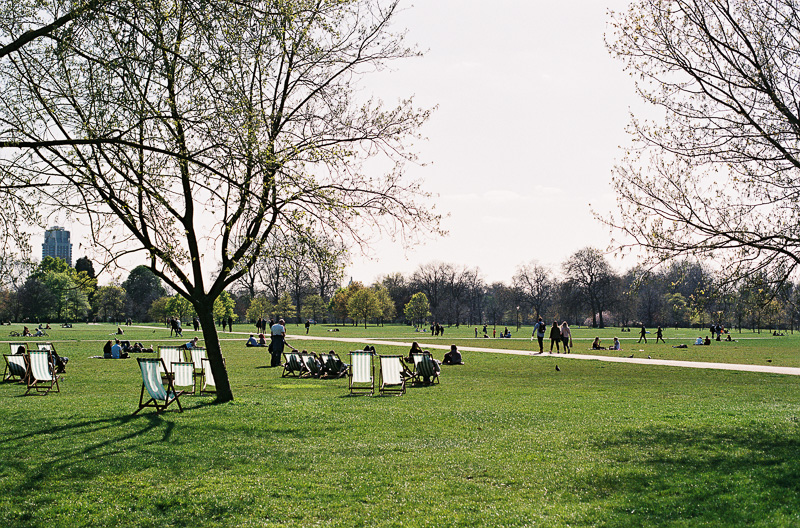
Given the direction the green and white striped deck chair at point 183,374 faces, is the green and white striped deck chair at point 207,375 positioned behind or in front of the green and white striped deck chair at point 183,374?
in front

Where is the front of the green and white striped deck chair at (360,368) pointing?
away from the camera

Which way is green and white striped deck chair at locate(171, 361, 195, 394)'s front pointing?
away from the camera

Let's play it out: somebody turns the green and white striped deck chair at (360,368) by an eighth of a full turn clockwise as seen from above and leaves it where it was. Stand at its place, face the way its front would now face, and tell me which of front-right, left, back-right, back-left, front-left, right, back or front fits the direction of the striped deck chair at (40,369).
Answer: back-left

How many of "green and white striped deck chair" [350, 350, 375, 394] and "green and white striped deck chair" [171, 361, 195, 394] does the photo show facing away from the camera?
2

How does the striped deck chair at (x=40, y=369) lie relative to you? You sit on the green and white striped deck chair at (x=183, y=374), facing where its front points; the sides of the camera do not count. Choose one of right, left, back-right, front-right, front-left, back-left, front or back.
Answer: front-left

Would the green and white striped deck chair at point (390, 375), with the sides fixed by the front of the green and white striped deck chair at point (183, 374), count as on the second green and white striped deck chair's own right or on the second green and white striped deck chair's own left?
on the second green and white striped deck chair's own right

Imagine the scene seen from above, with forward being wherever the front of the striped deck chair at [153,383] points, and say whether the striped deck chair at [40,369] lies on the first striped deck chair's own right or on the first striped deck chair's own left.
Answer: on the first striped deck chair's own left

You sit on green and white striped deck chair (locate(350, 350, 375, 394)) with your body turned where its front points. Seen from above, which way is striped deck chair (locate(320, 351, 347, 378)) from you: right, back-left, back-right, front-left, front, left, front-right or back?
front

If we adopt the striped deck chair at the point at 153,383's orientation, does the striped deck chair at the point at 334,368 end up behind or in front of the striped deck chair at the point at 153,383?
in front

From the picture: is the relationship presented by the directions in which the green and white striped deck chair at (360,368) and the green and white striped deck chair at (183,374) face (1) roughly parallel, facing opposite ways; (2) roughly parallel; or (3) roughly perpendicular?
roughly parallel

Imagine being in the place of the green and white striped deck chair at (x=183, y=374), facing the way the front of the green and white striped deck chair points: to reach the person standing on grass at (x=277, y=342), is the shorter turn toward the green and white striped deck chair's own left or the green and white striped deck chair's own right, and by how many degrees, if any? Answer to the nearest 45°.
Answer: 0° — it already faces them

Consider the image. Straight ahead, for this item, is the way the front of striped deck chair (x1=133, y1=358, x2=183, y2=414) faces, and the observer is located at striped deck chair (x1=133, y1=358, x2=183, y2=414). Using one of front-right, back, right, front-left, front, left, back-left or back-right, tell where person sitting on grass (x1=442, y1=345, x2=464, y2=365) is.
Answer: front
